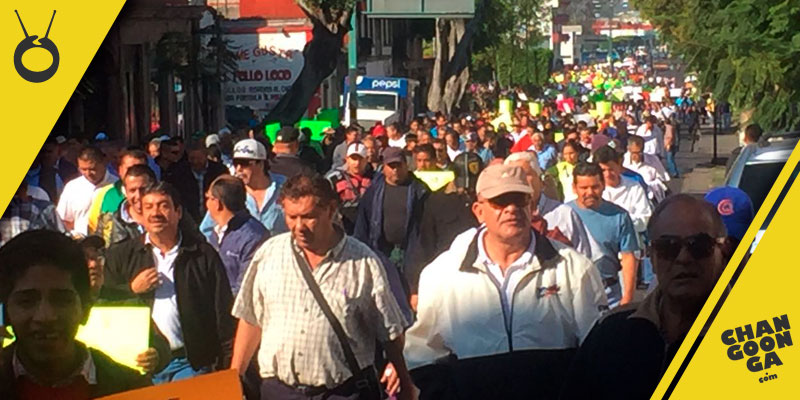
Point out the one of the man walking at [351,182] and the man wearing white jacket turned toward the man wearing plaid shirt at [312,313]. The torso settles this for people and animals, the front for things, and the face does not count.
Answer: the man walking

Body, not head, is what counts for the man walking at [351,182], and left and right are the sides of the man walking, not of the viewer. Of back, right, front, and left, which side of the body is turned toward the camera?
front

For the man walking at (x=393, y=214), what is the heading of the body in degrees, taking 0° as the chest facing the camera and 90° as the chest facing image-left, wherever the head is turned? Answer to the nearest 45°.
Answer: approximately 0°

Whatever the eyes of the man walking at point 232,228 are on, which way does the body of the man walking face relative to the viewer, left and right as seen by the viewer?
facing the viewer and to the left of the viewer

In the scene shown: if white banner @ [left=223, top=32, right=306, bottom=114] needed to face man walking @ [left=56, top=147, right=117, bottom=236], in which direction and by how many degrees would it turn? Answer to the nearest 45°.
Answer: approximately 45° to its right
